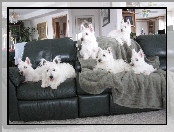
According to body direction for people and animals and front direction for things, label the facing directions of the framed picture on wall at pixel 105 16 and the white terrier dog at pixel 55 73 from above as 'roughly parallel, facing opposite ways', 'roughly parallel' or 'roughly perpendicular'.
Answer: roughly parallel

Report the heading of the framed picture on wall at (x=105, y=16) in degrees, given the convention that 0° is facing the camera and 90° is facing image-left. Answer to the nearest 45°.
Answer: approximately 45°

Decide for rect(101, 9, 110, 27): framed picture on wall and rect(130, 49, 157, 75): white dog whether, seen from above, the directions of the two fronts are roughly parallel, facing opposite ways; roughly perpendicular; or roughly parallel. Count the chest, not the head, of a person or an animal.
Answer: roughly parallel

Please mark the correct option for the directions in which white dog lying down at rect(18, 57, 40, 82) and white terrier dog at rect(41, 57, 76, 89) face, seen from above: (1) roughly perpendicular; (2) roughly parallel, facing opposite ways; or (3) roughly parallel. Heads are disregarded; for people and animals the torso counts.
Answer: roughly parallel

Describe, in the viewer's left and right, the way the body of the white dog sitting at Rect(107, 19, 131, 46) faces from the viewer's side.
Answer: facing the viewer and to the right of the viewer

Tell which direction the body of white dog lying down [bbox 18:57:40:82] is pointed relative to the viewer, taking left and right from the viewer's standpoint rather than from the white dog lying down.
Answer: facing the viewer and to the left of the viewer

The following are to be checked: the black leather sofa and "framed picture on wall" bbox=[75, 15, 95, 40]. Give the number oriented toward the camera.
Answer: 2

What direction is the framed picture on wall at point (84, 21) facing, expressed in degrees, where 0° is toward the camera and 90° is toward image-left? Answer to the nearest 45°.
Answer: approximately 0°

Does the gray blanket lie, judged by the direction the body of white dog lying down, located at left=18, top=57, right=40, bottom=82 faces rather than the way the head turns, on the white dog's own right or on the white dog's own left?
on the white dog's own left

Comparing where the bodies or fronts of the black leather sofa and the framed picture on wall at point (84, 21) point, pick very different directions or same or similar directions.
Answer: same or similar directions

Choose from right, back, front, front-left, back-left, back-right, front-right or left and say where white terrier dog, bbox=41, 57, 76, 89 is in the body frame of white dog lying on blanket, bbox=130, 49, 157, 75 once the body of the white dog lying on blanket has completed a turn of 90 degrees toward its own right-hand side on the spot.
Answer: front-left
